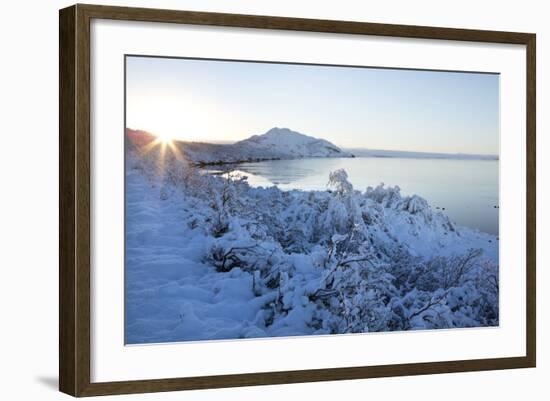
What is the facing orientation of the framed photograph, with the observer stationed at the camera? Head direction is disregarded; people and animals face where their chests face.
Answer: facing the viewer and to the right of the viewer
